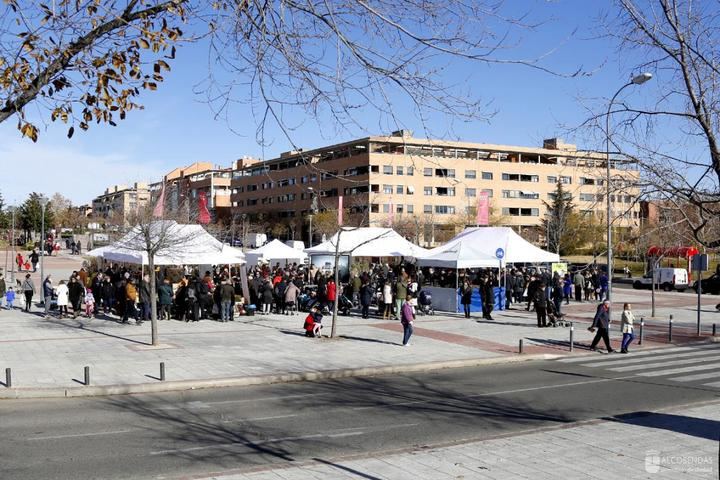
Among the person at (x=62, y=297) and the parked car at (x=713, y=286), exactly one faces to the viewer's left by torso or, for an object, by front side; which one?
the parked car

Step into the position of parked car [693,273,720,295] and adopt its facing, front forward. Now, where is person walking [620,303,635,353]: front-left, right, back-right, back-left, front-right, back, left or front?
left

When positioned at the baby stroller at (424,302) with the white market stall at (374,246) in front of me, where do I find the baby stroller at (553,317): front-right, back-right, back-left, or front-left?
back-right

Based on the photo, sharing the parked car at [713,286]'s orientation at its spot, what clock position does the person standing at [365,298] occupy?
The person standing is roughly at 10 o'clock from the parked car.

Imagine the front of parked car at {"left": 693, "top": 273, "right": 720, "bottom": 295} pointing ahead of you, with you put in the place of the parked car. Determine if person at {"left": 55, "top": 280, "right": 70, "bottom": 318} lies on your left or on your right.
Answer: on your left

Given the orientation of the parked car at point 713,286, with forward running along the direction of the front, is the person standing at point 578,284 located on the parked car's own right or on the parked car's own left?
on the parked car's own left

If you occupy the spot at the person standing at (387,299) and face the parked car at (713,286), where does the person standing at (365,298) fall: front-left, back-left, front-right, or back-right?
back-left

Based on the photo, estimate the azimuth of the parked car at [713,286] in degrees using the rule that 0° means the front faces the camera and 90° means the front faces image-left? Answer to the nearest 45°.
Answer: approximately 90°

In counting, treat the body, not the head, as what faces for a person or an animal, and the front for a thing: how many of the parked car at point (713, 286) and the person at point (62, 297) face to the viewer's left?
1
